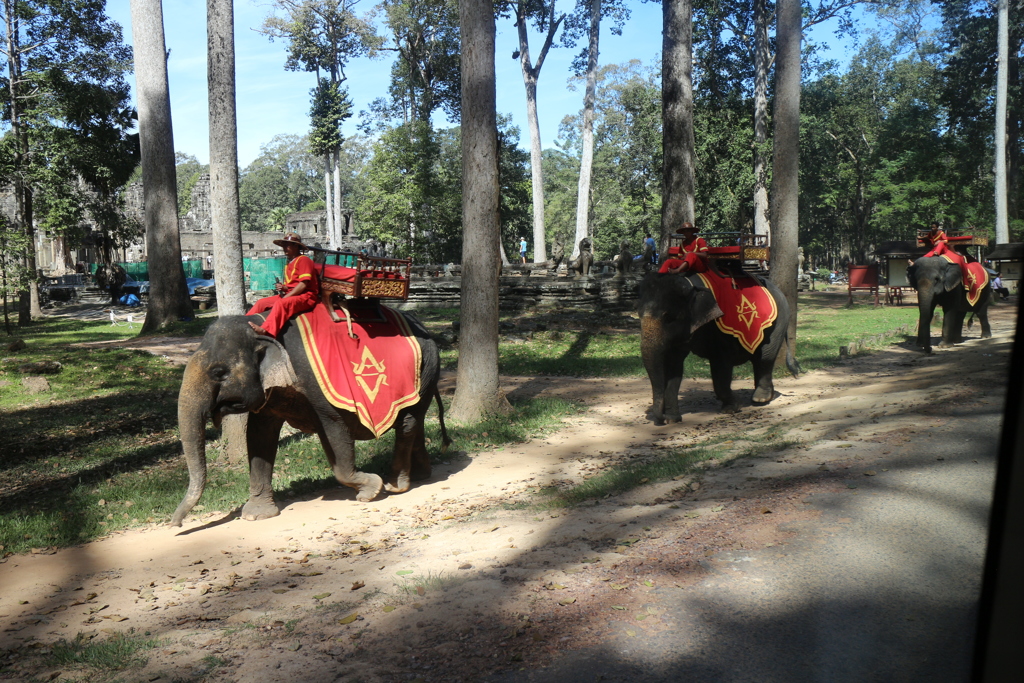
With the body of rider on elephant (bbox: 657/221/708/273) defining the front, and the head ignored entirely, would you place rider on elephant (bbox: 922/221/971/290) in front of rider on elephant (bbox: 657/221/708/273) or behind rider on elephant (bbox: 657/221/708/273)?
behind

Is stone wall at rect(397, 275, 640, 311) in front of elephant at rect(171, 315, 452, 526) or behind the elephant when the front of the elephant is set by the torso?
behind

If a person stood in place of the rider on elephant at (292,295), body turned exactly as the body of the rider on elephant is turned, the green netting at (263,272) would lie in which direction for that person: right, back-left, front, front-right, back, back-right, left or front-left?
back-right

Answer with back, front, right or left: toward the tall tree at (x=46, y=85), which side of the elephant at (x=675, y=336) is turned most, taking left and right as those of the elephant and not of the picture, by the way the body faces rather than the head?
right

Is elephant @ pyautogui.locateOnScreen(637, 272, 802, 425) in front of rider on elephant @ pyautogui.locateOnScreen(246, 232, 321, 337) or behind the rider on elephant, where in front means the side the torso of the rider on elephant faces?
behind

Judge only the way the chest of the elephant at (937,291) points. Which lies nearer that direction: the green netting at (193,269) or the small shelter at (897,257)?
the green netting

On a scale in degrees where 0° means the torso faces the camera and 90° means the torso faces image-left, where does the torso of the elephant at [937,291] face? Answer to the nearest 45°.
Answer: approximately 45°

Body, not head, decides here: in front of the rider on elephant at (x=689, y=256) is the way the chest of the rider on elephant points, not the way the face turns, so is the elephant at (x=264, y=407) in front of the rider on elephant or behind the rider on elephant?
in front

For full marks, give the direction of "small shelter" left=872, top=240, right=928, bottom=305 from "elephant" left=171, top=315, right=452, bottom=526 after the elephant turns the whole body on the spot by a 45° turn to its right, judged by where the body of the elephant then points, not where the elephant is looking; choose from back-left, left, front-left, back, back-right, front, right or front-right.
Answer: back-right

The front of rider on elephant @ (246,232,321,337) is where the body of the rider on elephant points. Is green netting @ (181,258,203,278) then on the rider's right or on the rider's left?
on the rider's right

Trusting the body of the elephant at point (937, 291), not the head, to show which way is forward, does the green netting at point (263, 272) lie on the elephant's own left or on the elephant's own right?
on the elephant's own right
